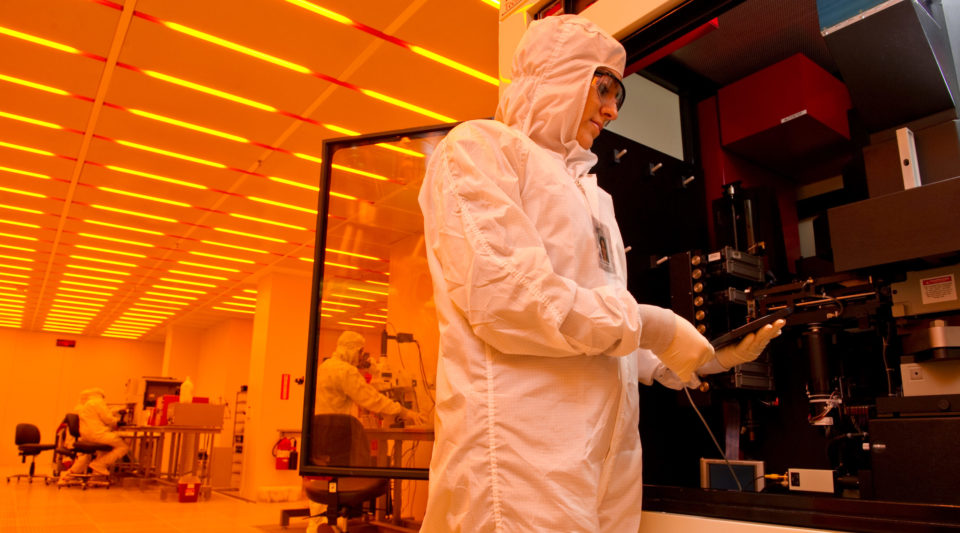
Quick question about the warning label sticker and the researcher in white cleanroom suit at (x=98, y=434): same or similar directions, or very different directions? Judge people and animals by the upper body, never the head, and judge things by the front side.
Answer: very different directions

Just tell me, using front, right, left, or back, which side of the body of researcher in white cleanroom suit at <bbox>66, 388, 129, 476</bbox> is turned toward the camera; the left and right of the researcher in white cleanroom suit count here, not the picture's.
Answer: right

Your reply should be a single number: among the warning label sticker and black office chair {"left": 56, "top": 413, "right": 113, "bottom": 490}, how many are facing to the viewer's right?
1

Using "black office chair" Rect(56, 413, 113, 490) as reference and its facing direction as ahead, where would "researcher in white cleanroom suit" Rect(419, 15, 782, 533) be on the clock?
The researcher in white cleanroom suit is roughly at 3 o'clock from the black office chair.

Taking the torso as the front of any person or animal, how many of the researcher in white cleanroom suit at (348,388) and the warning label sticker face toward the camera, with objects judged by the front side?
1

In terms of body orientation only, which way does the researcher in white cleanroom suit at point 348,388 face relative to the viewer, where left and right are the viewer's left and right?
facing away from the viewer and to the right of the viewer

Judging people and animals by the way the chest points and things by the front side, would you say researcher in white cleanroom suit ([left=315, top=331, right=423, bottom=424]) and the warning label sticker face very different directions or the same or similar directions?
very different directions

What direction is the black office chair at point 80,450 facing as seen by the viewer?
to the viewer's right
